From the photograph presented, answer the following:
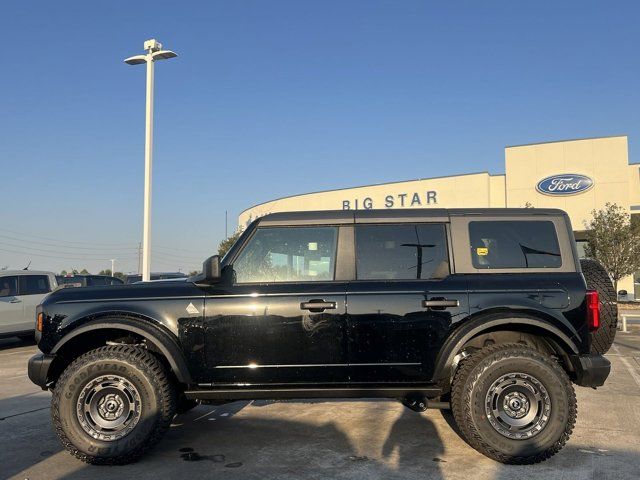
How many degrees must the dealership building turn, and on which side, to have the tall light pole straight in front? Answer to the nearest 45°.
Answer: approximately 45° to its right

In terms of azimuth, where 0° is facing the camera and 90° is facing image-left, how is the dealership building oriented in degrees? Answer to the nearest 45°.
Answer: approximately 0°

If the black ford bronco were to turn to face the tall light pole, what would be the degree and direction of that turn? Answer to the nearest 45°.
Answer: approximately 45° to its right

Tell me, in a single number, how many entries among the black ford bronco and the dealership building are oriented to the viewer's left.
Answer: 1

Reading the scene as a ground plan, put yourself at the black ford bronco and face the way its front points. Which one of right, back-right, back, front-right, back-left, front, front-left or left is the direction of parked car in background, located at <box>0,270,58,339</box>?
front-right

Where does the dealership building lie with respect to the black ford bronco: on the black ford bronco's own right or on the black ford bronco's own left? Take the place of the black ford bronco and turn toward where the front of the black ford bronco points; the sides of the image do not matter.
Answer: on the black ford bronco's own right

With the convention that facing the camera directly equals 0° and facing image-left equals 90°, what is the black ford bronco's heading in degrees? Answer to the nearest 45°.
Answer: approximately 90°

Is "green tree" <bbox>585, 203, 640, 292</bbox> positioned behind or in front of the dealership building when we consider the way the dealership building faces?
in front

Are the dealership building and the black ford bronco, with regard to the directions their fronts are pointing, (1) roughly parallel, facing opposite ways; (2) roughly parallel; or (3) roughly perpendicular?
roughly perpendicular

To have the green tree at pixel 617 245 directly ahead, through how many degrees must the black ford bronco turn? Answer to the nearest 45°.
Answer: approximately 135° to its right

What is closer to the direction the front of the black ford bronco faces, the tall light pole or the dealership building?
the tall light pole

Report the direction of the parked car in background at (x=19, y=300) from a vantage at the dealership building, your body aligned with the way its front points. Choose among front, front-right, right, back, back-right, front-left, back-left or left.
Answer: front-right
